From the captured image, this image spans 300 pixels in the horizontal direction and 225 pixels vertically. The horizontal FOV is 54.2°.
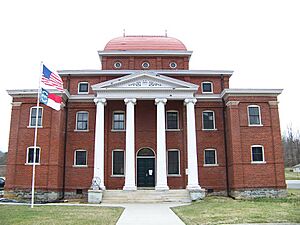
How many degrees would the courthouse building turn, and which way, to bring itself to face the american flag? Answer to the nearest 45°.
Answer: approximately 45° to its right

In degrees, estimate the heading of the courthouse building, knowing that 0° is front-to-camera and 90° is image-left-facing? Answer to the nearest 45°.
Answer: approximately 0°

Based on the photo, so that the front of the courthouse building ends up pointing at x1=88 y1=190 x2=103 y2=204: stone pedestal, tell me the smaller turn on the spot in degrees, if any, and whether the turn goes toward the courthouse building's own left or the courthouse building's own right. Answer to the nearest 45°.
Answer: approximately 45° to the courthouse building's own right

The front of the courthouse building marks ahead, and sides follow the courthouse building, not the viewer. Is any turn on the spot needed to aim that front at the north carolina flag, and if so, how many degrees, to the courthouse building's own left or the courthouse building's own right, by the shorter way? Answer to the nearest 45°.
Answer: approximately 45° to the courthouse building's own right
